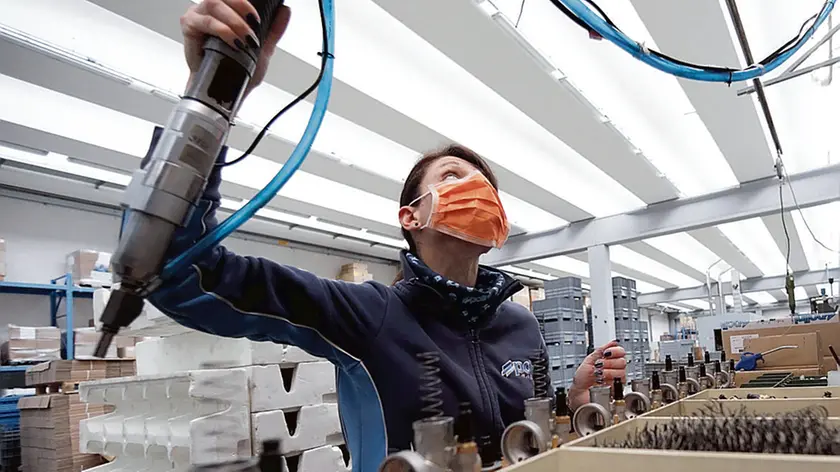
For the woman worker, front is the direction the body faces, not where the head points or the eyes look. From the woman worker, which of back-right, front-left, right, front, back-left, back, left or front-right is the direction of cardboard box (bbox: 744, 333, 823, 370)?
left
